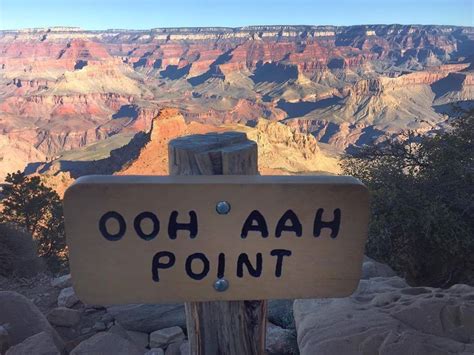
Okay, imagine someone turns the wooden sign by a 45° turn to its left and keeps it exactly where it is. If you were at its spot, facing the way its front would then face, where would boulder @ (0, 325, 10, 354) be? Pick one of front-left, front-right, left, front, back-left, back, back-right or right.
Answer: back

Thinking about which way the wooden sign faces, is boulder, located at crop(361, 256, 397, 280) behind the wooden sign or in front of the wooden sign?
behind

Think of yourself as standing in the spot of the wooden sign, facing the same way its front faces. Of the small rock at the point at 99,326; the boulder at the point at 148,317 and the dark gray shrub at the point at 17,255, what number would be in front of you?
0

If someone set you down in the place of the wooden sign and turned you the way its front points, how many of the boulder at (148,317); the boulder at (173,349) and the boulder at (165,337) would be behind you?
3

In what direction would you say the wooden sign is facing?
toward the camera

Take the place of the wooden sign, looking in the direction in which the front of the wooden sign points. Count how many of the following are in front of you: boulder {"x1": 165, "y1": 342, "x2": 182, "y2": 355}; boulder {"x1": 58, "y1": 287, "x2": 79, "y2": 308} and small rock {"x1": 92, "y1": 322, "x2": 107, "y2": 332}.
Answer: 0

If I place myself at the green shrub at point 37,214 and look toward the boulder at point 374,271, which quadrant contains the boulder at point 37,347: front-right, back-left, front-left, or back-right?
front-right

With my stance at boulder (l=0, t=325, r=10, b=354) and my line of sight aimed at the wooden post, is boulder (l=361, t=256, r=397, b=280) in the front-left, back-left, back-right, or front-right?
front-left

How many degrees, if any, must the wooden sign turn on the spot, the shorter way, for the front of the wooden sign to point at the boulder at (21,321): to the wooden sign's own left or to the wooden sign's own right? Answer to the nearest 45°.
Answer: approximately 135° to the wooden sign's own right

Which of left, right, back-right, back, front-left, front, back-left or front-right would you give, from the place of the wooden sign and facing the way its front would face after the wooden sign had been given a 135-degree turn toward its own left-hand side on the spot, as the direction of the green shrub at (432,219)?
front
